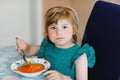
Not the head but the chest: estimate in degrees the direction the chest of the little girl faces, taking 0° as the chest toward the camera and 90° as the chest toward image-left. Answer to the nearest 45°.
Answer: approximately 45°
